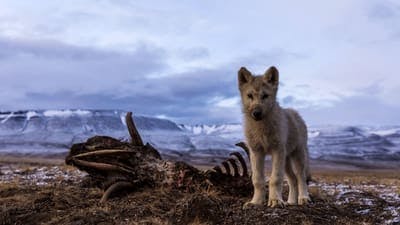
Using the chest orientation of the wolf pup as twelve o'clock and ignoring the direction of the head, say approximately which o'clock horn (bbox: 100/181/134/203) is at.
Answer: The horn is roughly at 2 o'clock from the wolf pup.

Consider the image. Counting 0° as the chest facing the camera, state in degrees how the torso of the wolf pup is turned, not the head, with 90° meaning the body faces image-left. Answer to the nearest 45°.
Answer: approximately 45°

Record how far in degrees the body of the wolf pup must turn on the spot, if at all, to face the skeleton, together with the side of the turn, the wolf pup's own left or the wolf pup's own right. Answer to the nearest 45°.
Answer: approximately 90° to the wolf pup's own right
